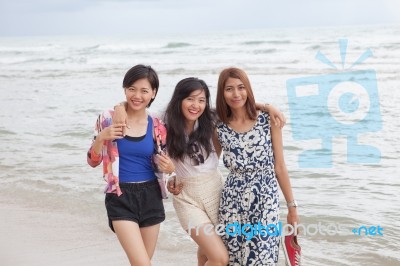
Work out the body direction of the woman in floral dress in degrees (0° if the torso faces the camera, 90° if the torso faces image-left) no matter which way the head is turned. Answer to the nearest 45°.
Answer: approximately 0°
